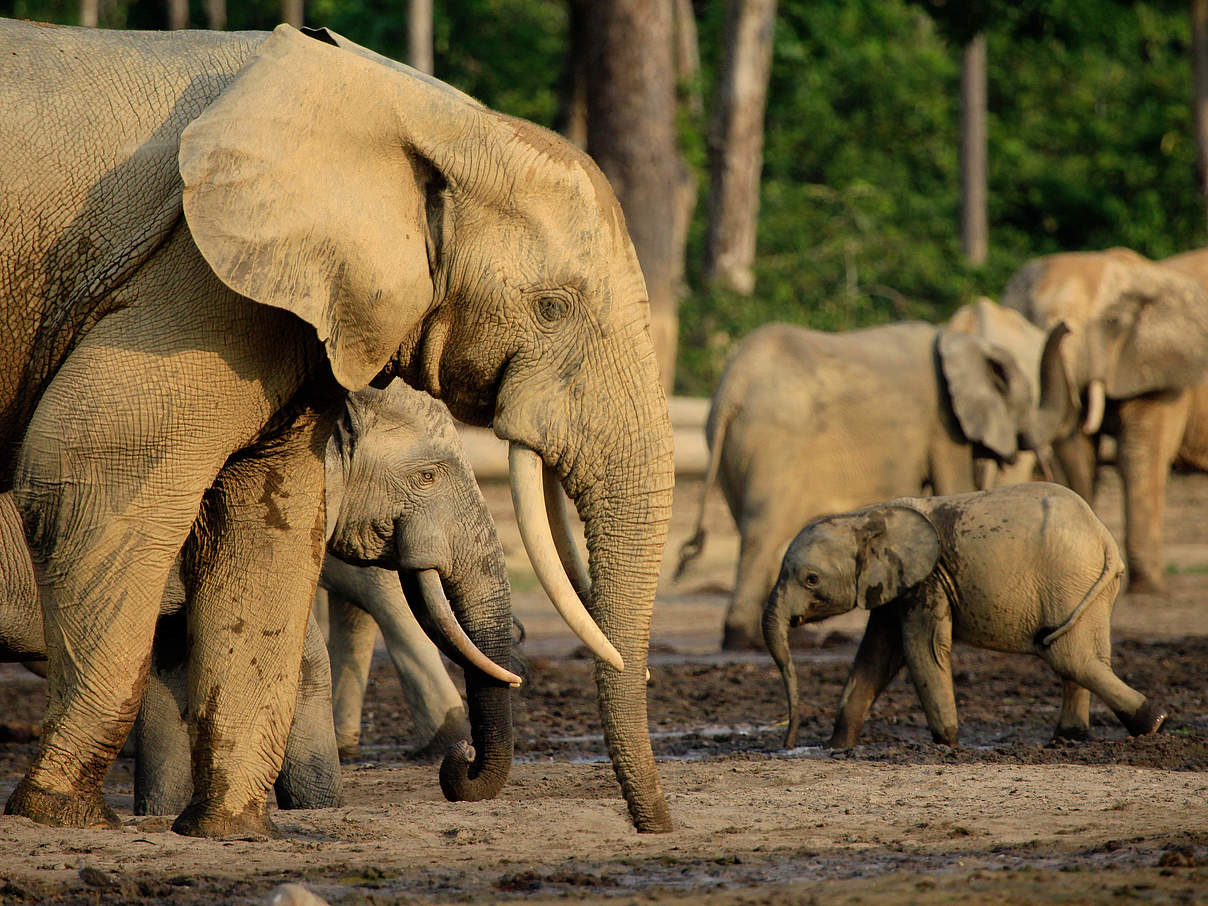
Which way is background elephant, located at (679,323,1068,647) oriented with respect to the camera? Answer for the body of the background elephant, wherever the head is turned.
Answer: to the viewer's right

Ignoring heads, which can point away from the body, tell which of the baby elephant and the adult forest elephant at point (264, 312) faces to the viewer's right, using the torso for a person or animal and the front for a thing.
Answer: the adult forest elephant

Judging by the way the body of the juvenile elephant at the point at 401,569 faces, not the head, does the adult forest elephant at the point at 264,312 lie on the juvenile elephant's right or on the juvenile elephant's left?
on the juvenile elephant's right

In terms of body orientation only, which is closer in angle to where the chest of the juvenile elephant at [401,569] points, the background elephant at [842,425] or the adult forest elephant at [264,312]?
the background elephant

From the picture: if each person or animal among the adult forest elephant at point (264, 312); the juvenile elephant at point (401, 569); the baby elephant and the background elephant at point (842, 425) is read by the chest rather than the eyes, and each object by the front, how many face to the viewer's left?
1

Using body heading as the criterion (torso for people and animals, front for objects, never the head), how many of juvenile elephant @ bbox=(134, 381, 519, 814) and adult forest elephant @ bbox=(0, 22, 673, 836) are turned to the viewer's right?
2

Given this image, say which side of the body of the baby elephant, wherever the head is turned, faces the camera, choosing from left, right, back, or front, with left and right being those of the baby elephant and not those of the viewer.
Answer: left

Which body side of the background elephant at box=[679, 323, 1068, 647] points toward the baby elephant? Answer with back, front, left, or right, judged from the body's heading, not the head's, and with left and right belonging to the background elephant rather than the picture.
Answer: right

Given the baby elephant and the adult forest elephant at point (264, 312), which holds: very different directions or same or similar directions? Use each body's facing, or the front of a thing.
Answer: very different directions

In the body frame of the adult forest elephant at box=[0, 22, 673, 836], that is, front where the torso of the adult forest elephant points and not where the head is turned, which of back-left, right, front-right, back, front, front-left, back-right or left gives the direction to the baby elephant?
front-left

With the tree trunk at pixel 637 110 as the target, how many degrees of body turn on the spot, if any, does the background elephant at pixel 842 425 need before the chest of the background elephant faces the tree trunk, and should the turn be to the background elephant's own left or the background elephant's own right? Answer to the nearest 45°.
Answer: approximately 90° to the background elephant's own left

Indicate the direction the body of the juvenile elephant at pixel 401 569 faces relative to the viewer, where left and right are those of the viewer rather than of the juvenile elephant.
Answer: facing to the right of the viewer

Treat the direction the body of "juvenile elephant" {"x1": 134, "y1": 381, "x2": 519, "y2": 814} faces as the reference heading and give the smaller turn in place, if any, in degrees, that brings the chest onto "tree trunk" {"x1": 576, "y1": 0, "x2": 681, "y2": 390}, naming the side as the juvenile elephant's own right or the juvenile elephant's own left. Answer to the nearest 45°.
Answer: approximately 90° to the juvenile elephant's own left

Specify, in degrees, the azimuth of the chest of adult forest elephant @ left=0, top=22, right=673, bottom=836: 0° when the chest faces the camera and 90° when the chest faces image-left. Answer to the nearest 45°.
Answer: approximately 270°
